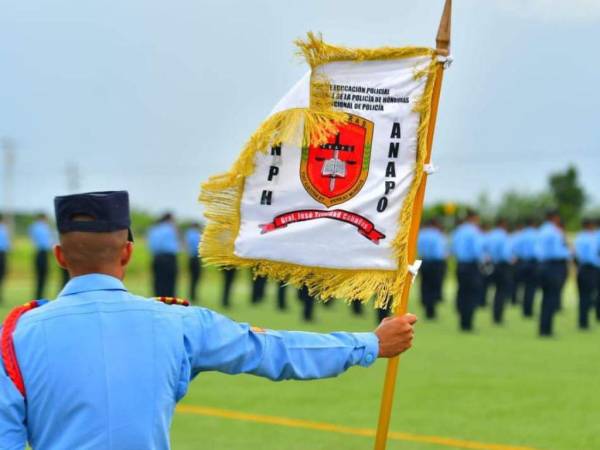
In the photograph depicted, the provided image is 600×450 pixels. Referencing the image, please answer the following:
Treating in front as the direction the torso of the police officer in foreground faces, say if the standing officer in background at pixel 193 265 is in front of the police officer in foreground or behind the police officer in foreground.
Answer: in front

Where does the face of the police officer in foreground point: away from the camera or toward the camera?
away from the camera

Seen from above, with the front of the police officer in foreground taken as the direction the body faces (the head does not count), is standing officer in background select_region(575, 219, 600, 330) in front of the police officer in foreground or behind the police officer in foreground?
in front

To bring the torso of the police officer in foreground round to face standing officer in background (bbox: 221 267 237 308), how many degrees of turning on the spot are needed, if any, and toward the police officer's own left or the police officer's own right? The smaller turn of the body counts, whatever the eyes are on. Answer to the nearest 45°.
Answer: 0° — they already face them

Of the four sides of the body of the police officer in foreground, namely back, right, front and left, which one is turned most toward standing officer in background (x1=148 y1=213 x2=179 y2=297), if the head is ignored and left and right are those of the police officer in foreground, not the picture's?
front

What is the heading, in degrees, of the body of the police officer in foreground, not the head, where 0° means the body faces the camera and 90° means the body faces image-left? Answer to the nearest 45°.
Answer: approximately 180°
